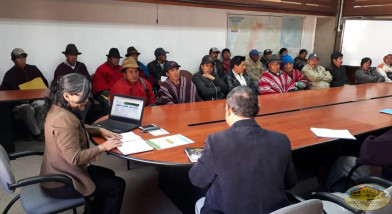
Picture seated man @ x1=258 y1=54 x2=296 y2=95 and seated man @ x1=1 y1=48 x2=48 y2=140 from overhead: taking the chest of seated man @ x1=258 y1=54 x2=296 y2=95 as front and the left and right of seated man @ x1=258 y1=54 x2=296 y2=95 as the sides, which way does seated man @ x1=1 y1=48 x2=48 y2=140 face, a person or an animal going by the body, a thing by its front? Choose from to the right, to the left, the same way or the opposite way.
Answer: to the left

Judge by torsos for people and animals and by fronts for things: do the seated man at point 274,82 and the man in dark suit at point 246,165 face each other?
yes

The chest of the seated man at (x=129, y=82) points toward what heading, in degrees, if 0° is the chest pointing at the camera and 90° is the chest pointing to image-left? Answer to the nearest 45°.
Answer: approximately 315°

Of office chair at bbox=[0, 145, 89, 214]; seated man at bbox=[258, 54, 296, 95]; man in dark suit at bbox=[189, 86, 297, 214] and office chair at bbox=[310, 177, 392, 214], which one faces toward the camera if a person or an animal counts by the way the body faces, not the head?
the seated man

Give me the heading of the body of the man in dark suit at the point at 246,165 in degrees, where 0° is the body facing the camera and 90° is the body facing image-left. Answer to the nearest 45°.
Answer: approximately 180°

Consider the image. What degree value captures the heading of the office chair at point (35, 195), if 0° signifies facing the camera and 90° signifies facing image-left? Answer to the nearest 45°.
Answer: approximately 270°

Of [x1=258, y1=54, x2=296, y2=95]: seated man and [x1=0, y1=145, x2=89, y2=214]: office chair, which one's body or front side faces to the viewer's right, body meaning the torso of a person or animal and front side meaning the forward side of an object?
the office chair

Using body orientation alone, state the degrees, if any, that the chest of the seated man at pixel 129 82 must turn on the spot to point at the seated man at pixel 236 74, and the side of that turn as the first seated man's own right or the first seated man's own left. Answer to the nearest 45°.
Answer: approximately 90° to the first seated man's own left

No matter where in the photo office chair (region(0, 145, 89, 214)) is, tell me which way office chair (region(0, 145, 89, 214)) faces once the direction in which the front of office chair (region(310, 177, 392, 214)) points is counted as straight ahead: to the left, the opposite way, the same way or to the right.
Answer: to the right

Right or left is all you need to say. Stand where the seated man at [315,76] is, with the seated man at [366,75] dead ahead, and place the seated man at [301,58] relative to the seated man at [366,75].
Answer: left
